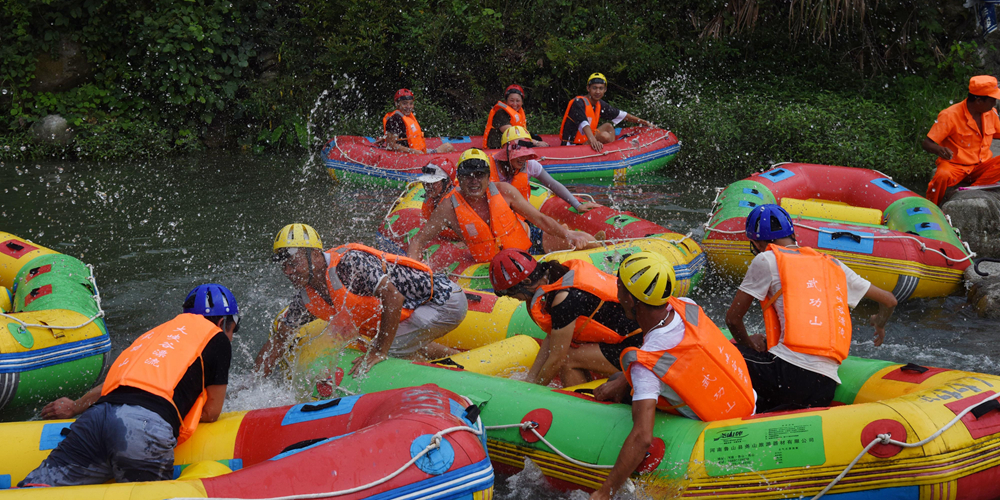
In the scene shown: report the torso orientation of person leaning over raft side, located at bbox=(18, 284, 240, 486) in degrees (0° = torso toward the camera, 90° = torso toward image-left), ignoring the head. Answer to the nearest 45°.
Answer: approximately 225°

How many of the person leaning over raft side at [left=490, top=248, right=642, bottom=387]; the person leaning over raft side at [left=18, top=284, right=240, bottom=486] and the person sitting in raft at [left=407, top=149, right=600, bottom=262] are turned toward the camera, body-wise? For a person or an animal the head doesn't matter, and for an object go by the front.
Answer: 1

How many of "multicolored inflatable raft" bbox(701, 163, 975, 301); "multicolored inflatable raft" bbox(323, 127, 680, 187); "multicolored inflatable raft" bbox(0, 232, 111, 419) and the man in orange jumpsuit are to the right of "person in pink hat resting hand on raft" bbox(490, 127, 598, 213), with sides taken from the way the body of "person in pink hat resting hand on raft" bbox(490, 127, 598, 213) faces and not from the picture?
1

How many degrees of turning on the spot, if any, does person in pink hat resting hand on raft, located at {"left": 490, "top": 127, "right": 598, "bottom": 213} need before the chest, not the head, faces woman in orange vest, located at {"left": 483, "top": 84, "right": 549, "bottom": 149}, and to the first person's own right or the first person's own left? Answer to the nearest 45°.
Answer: approximately 135° to the first person's own left

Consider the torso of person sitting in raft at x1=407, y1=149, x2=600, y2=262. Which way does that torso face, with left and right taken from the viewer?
facing the viewer

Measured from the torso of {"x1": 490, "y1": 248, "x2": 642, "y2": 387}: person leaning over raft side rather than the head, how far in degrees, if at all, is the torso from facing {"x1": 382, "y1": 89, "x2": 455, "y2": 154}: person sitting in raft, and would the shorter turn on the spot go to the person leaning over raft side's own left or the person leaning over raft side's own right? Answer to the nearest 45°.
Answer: approximately 90° to the person leaning over raft side's own right

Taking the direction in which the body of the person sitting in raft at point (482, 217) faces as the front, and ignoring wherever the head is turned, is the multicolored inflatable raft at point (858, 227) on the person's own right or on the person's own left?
on the person's own left

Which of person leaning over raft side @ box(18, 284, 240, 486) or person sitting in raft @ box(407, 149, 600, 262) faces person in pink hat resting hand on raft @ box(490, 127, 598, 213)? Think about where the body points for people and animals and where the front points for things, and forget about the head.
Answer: person leaning over raft side @ box(18, 284, 240, 486)

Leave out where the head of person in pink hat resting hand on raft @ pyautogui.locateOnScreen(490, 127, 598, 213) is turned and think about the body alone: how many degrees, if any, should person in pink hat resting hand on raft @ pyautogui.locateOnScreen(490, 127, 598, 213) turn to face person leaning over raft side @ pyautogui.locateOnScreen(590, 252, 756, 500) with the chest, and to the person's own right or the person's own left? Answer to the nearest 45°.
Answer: approximately 45° to the person's own right

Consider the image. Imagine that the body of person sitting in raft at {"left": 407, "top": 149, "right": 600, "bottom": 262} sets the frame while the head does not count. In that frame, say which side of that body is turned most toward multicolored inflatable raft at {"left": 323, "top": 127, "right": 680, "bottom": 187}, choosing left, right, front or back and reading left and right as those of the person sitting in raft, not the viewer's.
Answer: back

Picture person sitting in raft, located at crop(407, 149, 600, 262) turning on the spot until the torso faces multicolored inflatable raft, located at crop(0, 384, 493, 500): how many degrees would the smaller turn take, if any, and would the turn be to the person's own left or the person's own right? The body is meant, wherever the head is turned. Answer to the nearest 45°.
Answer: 0° — they already face it
